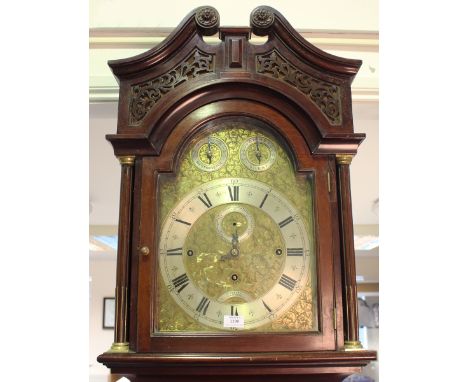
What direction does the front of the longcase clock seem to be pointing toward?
toward the camera

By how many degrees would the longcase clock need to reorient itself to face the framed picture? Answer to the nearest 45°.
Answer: approximately 180°

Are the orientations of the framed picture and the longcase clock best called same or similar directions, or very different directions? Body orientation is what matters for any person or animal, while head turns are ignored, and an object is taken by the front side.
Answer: same or similar directions

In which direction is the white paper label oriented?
toward the camera

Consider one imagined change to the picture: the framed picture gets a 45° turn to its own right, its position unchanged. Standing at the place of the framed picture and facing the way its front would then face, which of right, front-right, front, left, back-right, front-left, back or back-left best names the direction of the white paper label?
front-left

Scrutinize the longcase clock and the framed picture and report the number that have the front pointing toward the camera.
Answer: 2

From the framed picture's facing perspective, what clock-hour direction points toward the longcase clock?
The longcase clock is roughly at 12 o'clock from the framed picture.
